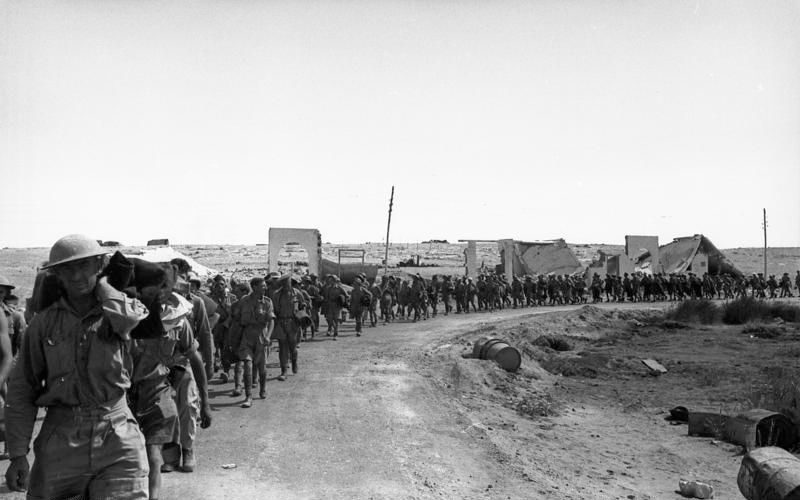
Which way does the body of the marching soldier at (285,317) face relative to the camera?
toward the camera

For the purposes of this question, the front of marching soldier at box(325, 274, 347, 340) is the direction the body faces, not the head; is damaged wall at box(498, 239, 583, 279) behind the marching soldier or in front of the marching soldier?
behind

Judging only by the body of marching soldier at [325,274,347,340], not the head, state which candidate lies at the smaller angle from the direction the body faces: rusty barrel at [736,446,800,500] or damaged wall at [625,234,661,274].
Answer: the rusty barrel

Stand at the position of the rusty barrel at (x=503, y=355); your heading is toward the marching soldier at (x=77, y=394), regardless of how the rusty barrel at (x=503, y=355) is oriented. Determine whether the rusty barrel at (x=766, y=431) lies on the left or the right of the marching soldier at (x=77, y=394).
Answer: left

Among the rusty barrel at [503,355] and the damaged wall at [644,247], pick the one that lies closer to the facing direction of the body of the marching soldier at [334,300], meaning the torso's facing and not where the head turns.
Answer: the rusty barrel

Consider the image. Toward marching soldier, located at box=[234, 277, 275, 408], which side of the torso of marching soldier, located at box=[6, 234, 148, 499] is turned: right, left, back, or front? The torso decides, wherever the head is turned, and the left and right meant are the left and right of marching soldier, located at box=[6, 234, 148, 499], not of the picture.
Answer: back

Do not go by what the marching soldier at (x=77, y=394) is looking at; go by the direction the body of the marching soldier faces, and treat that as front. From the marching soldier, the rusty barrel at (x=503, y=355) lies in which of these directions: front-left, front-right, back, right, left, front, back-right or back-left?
back-left

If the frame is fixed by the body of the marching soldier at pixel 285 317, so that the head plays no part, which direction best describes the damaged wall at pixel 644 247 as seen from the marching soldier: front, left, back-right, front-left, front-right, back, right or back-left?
back-left

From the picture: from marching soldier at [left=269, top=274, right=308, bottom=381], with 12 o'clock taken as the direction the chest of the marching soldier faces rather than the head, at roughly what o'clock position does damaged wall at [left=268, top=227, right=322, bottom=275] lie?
The damaged wall is roughly at 6 o'clock from the marching soldier.

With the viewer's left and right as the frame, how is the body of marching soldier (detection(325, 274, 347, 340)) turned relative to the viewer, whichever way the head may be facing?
facing the viewer and to the left of the viewer

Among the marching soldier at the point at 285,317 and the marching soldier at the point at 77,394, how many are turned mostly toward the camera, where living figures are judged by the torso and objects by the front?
2

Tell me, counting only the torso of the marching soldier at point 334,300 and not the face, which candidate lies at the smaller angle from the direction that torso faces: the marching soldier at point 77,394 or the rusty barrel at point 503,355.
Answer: the marching soldier

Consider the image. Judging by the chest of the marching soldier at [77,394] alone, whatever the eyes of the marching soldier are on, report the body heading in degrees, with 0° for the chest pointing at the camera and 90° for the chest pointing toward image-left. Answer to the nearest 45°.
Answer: approximately 0°
